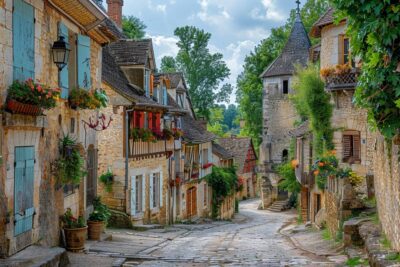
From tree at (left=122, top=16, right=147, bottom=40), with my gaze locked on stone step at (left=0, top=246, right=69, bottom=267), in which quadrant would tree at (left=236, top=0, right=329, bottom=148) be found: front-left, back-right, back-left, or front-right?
back-left

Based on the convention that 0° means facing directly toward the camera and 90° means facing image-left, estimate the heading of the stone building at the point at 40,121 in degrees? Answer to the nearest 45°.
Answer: approximately 315°

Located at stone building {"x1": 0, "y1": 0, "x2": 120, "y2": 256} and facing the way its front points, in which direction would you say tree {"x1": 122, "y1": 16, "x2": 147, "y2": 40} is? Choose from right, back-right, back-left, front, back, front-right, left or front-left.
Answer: back-left

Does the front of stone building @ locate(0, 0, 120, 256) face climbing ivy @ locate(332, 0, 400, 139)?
yes

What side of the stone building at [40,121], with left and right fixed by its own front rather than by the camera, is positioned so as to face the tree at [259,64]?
left

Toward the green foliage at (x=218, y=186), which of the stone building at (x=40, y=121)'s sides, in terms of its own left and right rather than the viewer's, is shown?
left
